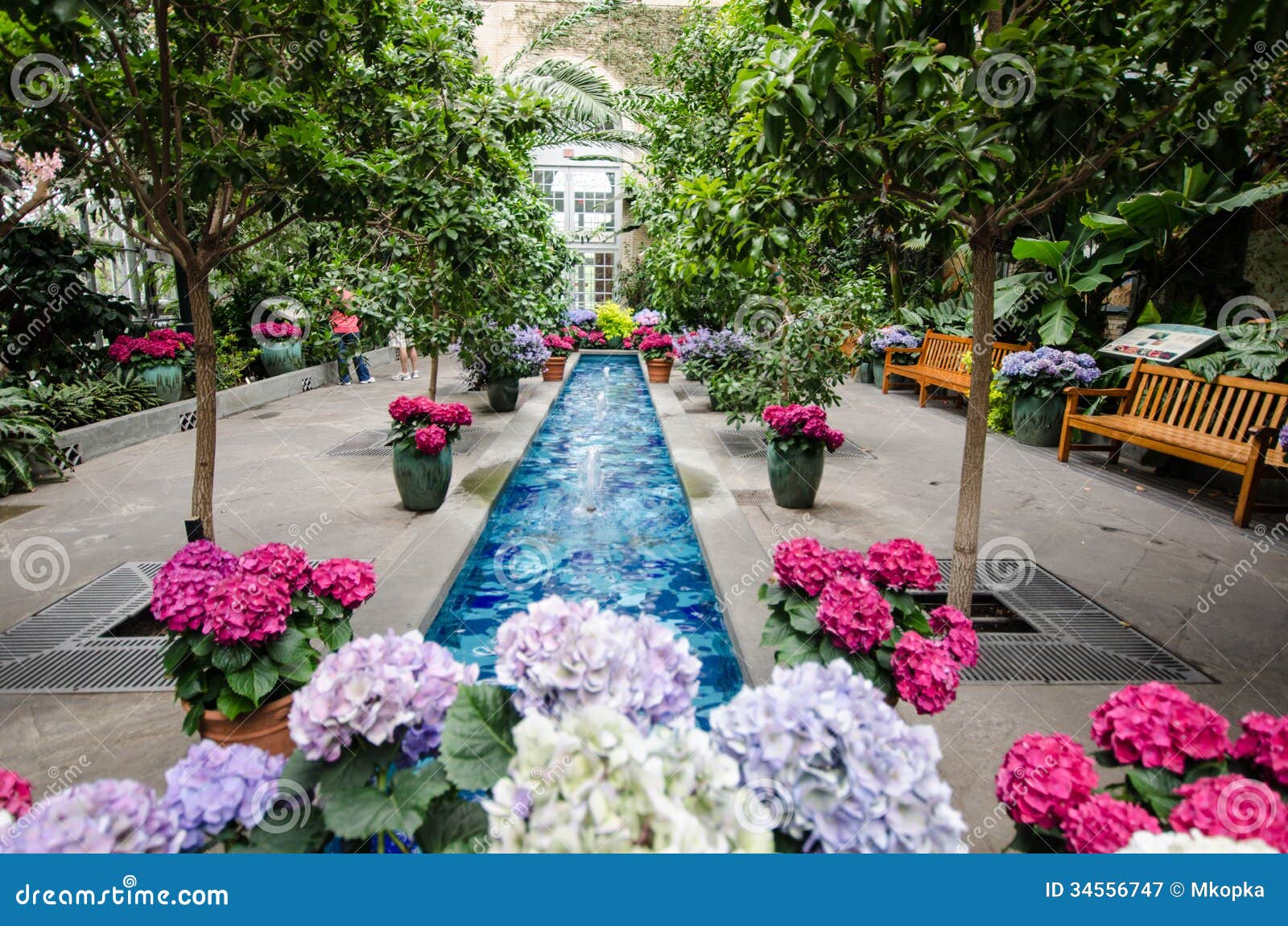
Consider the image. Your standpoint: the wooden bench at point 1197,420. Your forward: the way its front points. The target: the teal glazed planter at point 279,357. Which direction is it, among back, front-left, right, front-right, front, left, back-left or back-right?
front-right

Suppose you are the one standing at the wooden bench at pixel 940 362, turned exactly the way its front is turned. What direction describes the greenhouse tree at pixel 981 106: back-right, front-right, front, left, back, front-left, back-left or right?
front-left

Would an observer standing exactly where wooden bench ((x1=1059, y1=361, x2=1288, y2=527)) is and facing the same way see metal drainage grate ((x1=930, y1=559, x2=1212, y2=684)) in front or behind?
in front

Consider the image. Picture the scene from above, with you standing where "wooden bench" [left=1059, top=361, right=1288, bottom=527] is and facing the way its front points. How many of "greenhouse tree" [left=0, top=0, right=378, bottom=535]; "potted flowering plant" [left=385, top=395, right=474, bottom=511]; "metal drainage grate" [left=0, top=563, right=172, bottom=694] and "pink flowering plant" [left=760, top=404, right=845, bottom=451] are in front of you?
4

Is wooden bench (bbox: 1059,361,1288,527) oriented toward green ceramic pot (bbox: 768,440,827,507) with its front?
yes

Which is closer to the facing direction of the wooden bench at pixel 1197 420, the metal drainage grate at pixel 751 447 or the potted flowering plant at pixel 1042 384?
the metal drainage grate

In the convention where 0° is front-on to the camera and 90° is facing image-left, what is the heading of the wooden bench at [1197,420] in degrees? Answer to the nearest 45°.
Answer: approximately 45°

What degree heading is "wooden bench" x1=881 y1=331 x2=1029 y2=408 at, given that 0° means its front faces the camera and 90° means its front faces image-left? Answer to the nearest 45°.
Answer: approximately 45°

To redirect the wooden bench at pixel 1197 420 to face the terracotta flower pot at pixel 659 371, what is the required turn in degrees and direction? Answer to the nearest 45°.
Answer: approximately 90° to its right

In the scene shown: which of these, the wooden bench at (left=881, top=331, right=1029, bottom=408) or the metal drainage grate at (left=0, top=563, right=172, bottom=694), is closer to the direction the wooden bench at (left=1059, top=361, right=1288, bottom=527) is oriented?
the metal drainage grate
